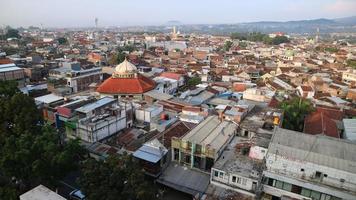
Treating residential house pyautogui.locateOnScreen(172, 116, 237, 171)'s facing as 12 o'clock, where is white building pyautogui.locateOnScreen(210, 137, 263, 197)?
The white building is roughly at 9 o'clock from the residential house.

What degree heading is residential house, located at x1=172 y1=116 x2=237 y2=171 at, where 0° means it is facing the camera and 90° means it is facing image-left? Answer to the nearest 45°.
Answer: approximately 45°

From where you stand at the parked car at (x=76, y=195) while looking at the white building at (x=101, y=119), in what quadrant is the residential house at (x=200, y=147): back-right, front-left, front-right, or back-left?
front-right

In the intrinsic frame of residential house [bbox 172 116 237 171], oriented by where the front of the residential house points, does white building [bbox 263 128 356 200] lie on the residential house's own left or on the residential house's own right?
on the residential house's own left

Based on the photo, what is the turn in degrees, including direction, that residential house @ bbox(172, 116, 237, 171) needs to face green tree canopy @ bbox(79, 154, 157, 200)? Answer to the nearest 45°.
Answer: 0° — it already faces it

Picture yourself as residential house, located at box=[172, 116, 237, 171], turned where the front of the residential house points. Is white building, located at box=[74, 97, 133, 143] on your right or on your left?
on your right

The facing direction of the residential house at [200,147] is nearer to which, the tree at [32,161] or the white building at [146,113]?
the tree

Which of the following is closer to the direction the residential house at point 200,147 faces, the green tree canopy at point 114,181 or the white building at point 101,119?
the green tree canopy

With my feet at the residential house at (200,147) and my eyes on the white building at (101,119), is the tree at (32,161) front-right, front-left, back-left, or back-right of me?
front-left

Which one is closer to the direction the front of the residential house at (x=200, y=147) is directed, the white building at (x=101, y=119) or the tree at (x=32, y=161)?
the tree

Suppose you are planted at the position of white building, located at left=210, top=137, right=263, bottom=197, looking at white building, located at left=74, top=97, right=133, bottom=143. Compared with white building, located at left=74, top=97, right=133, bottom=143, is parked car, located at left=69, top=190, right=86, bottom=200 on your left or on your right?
left

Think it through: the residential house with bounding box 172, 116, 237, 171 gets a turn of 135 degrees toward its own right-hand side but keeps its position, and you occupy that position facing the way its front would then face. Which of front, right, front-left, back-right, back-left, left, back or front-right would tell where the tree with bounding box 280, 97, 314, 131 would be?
front-right
